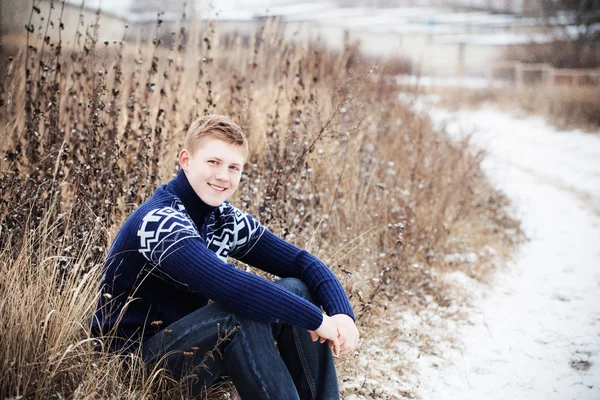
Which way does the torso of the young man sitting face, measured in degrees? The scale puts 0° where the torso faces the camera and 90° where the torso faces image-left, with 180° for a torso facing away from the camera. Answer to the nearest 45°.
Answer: approximately 315°

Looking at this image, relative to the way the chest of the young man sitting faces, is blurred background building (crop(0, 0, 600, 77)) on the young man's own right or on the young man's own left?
on the young man's own left
